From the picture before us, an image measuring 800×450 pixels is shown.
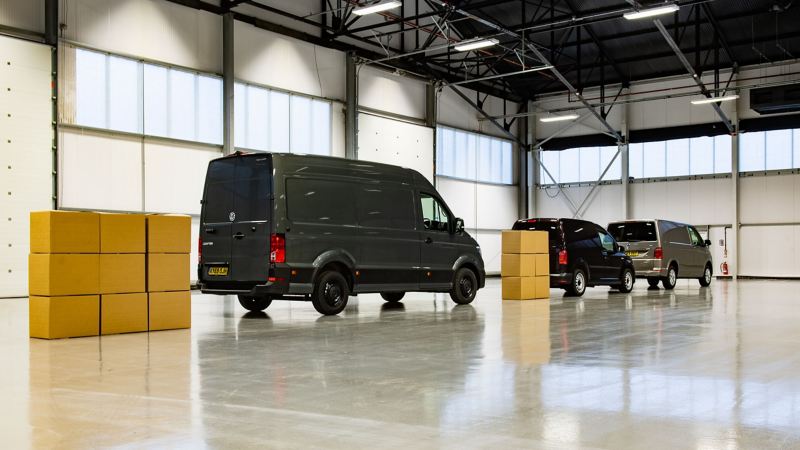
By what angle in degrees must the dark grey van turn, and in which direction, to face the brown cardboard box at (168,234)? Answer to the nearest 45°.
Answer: approximately 180°

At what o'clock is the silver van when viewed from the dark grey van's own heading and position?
The silver van is roughly at 12 o'clock from the dark grey van.

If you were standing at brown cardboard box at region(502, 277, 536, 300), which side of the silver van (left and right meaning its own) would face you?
back

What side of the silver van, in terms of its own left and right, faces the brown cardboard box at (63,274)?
back

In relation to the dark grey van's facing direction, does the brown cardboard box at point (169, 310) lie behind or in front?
behind

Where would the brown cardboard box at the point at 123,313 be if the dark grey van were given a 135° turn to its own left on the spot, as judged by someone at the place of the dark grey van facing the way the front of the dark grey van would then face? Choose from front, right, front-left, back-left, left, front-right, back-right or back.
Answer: front-left

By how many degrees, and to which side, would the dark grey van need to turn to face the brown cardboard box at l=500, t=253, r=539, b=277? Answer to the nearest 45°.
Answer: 0° — it already faces it

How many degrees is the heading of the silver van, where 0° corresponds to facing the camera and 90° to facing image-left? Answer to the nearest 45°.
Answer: approximately 225°

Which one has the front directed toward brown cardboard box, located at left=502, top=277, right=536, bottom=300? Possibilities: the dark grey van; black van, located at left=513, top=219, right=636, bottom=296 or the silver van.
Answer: the dark grey van

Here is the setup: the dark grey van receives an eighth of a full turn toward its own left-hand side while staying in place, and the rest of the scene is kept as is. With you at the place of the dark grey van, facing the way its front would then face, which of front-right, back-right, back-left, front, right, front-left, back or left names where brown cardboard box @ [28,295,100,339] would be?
back-left

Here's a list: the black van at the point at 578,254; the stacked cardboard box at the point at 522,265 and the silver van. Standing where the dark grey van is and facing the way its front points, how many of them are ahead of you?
3

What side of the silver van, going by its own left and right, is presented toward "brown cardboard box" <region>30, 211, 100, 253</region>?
back

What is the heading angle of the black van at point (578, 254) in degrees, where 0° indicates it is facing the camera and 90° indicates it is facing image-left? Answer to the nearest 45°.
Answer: approximately 225°

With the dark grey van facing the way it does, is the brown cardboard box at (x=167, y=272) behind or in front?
behind
